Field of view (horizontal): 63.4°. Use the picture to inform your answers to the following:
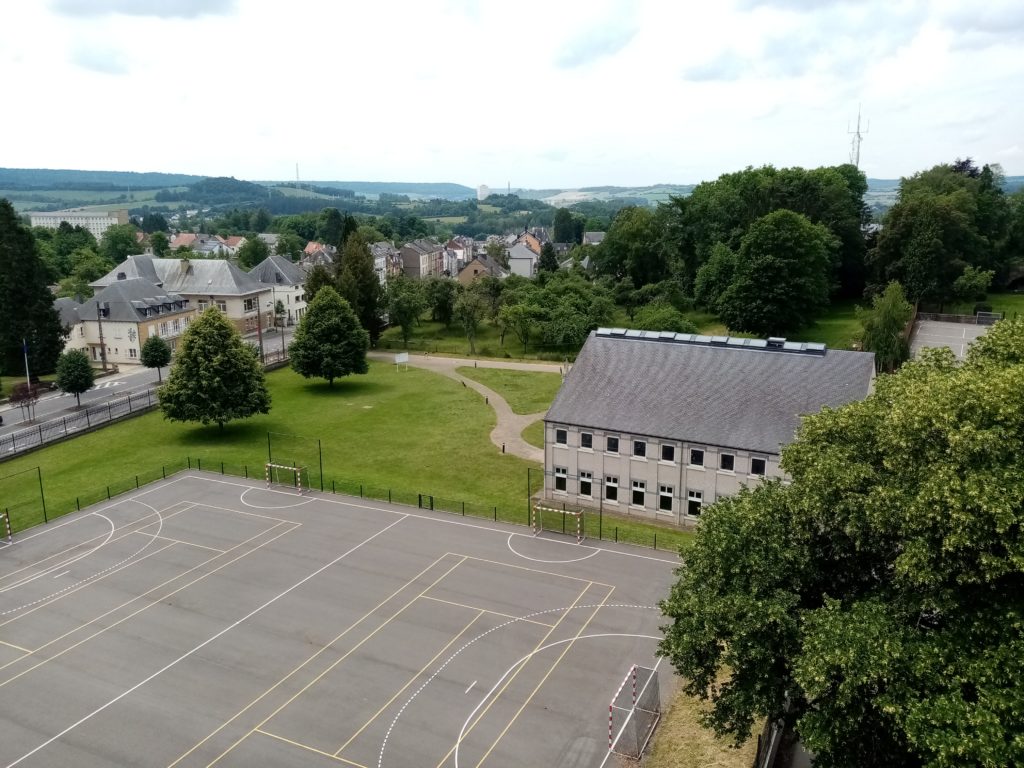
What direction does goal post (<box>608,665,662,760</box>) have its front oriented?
to the viewer's left

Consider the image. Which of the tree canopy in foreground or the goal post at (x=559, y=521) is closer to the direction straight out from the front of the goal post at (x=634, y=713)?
the goal post

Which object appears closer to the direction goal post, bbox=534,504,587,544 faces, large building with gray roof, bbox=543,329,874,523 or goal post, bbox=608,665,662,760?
the goal post

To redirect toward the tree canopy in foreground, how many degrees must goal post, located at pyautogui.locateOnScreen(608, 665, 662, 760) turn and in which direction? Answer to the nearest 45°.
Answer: approximately 135° to its left

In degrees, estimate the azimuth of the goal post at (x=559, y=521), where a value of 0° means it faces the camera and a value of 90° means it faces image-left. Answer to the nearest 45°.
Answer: approximately 45°

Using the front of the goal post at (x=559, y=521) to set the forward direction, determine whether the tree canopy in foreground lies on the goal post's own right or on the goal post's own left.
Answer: on the goal post's own left

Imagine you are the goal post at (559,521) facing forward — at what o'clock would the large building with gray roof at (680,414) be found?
The large building with gray roof is roughly at 7 o'clock from the goal post.
